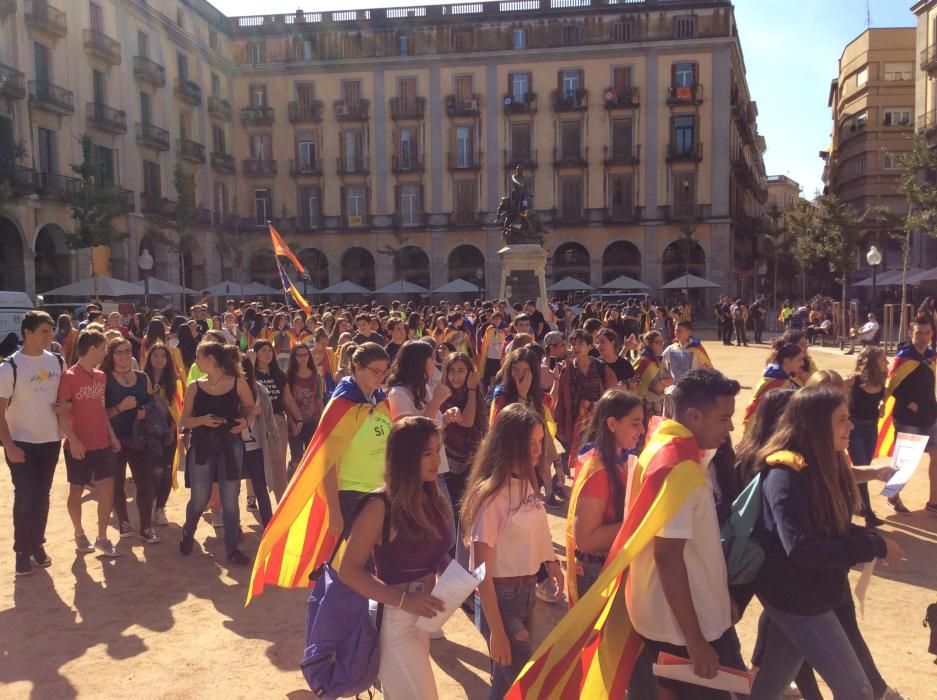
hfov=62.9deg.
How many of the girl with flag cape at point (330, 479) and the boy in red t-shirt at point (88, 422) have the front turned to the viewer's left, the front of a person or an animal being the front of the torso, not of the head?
0
